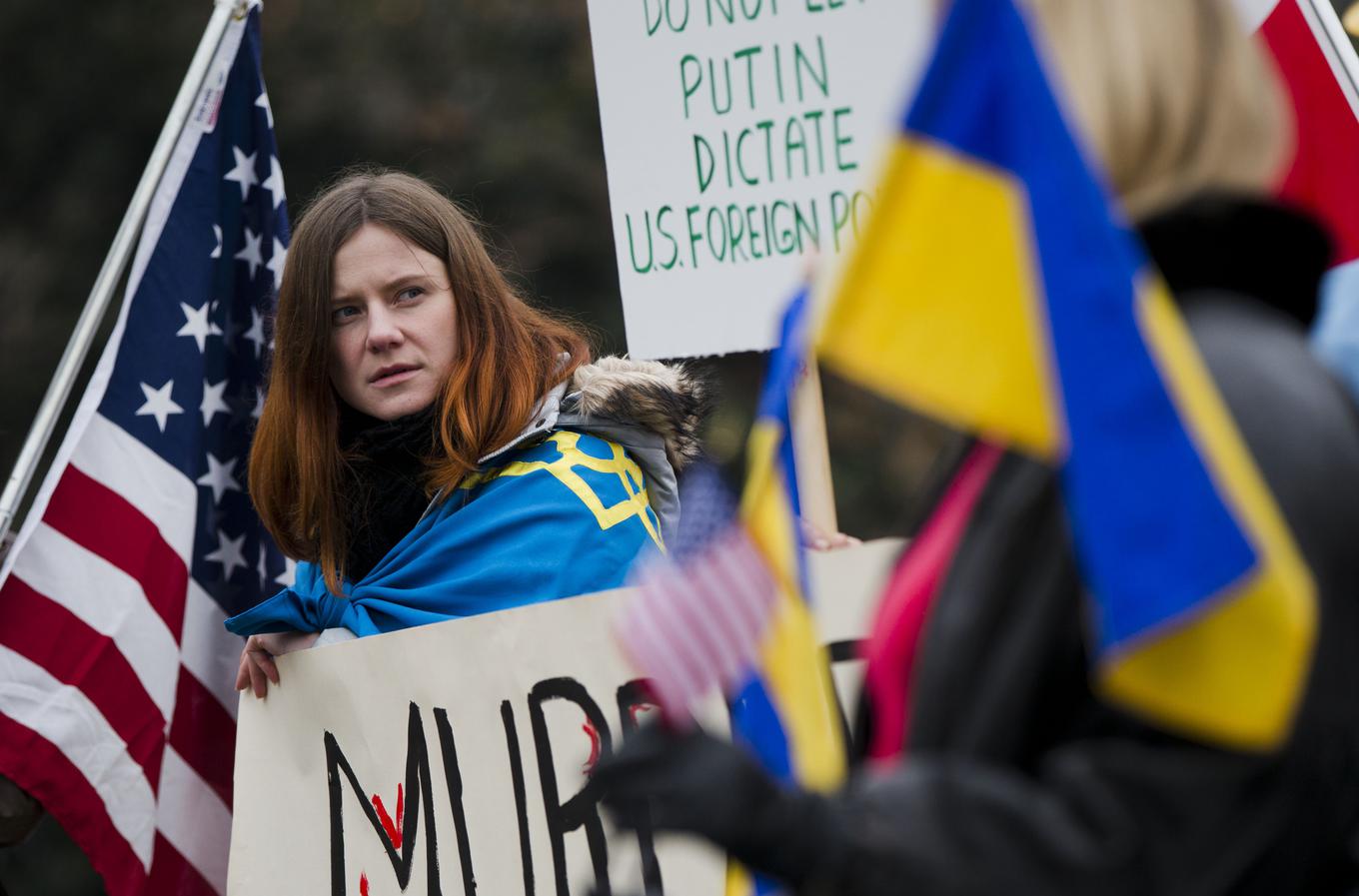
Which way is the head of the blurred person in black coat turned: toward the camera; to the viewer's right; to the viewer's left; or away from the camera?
away from the camera

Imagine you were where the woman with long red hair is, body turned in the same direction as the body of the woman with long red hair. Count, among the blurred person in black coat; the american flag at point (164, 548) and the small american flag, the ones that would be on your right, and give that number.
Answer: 1

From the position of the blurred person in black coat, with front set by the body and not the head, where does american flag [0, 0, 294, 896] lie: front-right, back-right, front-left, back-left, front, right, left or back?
front-right

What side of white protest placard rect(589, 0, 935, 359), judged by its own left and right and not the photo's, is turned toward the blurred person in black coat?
front

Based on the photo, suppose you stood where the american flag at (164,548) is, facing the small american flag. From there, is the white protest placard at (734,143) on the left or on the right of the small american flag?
left

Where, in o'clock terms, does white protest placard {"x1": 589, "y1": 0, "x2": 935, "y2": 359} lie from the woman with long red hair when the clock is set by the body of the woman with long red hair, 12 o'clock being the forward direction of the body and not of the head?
The white protest placard is roughly at 8 o'clock from the woman with long red hair.

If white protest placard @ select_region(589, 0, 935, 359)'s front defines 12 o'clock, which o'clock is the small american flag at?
The small american flag is roughly at 12 o'clock from the white protest placard.

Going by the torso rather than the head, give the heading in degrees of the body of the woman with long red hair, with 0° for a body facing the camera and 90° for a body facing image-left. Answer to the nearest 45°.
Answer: approximately 45°

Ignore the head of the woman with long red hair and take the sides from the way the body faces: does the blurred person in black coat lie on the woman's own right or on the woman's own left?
on the woman's own left

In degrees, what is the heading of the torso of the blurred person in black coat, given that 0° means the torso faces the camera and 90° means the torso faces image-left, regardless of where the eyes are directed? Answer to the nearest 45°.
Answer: approximately 90°

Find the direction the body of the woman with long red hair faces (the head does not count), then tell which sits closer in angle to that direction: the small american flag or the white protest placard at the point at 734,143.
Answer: the small american flag

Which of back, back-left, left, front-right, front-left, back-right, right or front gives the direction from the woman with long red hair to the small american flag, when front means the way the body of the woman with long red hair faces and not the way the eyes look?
front-left
